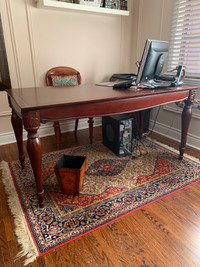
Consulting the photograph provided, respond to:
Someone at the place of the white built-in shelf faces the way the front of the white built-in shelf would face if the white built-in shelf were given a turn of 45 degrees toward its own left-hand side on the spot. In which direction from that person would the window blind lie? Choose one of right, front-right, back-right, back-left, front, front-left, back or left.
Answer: front

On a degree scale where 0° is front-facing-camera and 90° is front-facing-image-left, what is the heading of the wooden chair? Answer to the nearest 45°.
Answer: approximately 315°

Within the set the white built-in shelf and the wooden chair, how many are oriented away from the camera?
0

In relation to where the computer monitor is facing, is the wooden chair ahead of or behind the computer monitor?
ahead

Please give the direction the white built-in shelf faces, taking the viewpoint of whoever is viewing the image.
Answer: facing the viewer and to the right of the viewer

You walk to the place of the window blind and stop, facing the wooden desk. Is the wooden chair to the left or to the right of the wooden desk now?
right
